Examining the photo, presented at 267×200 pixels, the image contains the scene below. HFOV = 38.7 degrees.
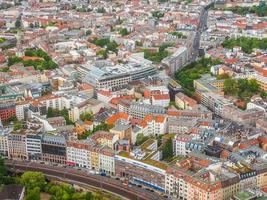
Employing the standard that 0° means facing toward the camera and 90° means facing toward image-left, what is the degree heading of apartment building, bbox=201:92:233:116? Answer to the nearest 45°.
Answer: approximately 45°

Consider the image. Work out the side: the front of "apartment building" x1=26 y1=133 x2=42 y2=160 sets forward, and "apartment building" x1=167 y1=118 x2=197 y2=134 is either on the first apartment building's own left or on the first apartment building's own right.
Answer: on the first apartment building's own left

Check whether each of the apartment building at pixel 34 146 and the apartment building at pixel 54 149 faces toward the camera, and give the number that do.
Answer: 2

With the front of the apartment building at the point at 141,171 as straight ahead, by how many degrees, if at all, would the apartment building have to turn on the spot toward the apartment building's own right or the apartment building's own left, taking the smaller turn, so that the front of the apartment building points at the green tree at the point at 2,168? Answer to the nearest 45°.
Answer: approximately 45° to the apartment building's own right

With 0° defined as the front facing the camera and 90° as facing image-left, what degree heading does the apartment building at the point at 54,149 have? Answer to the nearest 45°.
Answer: approximately 0°

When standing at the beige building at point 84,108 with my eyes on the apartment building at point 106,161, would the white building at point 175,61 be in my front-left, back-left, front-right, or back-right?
back-left

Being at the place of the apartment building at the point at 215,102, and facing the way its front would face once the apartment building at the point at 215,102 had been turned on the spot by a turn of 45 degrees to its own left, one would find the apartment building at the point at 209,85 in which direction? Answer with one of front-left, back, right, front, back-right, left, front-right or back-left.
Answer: back

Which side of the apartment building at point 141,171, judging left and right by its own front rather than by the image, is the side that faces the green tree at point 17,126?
right

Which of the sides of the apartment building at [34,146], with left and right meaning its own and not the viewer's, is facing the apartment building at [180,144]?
left

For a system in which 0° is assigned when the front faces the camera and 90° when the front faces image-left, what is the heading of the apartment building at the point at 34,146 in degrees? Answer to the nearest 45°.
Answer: approximately 0°

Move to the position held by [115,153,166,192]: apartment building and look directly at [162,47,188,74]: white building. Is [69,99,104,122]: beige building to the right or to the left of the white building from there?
left

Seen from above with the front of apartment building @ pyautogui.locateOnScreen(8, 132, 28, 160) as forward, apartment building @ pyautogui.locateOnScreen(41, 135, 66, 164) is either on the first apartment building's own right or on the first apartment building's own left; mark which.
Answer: on the first apartment building's own left

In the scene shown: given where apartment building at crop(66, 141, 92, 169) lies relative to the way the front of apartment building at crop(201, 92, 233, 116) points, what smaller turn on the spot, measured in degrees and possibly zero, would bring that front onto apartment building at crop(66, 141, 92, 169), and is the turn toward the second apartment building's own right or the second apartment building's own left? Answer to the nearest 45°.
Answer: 0° — it already faces it

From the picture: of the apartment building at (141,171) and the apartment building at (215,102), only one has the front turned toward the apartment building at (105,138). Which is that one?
the apartment building at (215,102)

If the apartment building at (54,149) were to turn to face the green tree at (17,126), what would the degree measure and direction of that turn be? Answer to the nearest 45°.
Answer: approximately 135° to its right
